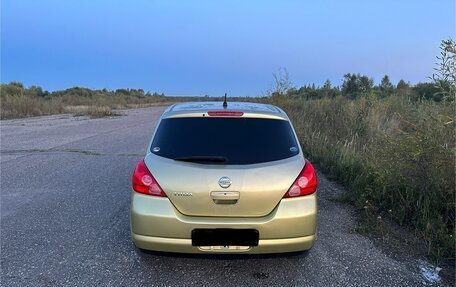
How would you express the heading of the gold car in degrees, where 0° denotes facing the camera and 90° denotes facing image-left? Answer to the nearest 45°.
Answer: approximately 180°
